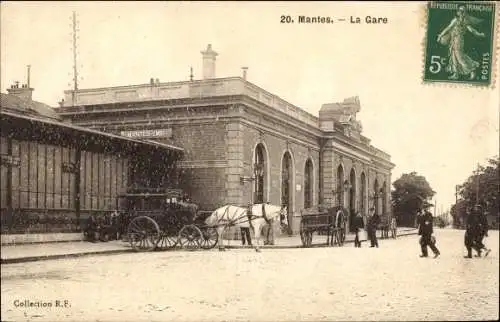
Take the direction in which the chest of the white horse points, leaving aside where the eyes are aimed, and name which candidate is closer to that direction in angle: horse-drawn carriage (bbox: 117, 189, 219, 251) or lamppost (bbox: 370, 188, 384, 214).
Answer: the lamppost

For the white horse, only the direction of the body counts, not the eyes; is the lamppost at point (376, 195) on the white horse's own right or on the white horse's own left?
on the white horse's own left

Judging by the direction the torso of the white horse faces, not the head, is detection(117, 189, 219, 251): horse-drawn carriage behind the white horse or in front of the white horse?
behind

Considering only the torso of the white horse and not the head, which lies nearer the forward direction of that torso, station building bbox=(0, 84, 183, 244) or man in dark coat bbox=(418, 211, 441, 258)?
the man in dark coat

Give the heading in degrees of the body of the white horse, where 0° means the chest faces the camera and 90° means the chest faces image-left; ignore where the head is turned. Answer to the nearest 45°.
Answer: approximately 270°

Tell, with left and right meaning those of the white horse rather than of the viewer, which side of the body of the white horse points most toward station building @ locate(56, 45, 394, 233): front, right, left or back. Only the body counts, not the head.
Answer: left

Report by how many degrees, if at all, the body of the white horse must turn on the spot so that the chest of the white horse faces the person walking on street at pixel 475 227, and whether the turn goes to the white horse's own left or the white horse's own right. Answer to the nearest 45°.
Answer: approximately 45° to the white horse's own right

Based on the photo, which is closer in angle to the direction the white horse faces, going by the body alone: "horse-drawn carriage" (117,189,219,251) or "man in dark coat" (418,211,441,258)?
the man in dark coat

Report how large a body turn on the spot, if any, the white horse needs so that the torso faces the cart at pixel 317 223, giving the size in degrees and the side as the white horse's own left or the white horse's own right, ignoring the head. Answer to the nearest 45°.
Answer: approximately 45° to the white horse's own left
